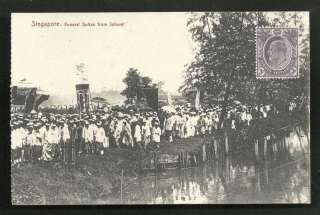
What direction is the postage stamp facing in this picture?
toward the camera
